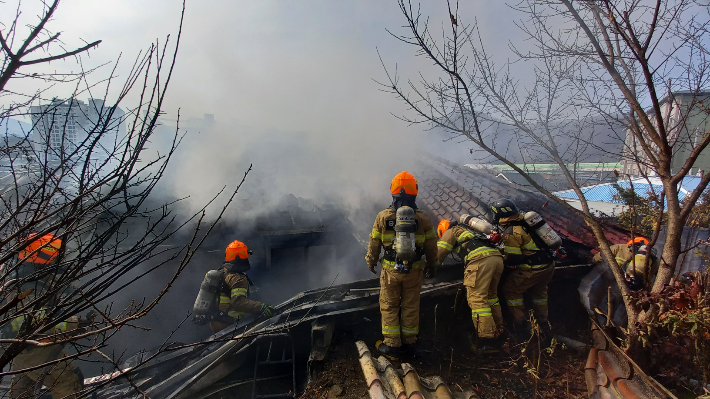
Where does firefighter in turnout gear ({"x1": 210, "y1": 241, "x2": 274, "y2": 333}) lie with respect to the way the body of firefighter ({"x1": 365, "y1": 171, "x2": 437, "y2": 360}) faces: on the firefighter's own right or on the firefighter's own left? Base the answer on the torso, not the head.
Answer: on the firefighter's own left

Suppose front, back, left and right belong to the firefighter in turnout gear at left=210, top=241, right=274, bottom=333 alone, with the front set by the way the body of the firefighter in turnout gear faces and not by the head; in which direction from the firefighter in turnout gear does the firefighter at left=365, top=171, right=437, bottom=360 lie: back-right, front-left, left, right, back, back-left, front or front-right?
front-right

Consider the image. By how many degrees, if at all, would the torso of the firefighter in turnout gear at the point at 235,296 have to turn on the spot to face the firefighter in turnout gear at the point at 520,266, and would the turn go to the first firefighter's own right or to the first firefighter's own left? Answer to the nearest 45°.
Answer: approximately 45° to the first firefighter's own right

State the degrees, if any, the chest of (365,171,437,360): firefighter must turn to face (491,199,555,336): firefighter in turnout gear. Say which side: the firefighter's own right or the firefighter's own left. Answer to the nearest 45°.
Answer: approximately 90° to the firefighter's own right

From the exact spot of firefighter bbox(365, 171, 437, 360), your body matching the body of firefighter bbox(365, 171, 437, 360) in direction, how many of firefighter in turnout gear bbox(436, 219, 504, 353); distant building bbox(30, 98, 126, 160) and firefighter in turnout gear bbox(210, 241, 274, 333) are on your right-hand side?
1

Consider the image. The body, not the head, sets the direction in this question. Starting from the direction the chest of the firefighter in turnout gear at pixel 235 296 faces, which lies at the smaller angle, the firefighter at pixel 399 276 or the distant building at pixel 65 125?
the firefighter

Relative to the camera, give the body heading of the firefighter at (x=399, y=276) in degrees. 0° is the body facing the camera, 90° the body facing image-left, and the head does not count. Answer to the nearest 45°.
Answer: approximately 180°

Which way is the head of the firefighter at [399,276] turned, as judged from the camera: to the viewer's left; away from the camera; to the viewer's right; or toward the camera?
away from the camera

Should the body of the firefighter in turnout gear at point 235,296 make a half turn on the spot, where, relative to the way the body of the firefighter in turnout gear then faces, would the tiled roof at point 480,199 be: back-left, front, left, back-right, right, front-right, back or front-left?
back

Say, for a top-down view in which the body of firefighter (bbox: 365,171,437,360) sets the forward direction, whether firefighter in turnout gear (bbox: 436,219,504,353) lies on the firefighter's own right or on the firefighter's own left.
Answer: on the firefighter's own right

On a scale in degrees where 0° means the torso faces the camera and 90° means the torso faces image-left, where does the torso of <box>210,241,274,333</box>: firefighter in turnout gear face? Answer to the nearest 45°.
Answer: approximately 270°

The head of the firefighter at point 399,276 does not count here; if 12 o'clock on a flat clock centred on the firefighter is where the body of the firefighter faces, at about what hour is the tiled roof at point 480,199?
The tiled roof is roughly at 1 o'clock from the firefighter.

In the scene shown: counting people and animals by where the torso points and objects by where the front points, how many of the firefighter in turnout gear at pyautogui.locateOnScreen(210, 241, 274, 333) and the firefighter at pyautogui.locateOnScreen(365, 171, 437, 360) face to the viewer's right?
1
